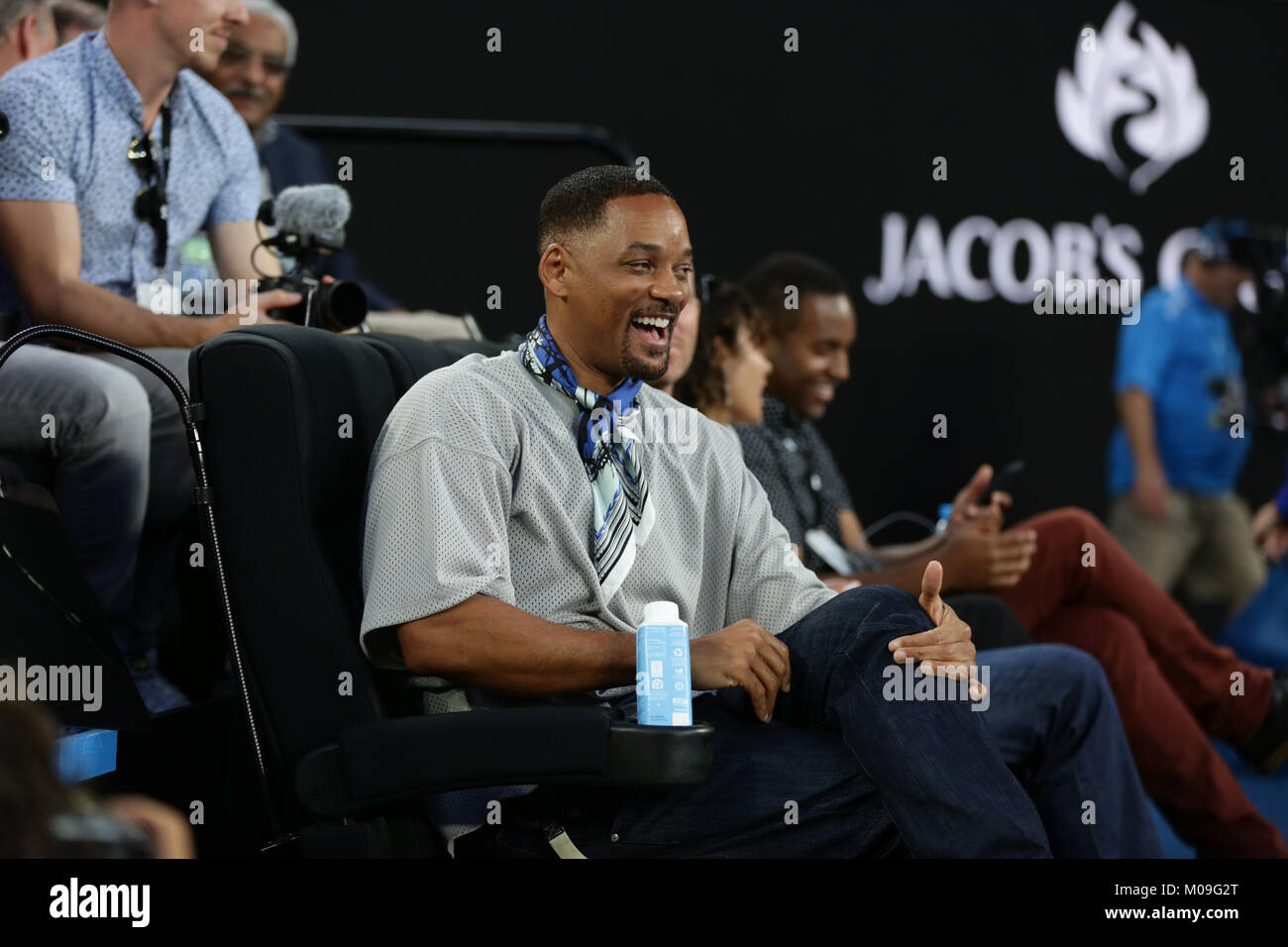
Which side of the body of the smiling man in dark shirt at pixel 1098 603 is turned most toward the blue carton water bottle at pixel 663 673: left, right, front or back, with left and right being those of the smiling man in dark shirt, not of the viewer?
right

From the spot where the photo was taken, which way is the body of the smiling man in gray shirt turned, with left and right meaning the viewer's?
facing the viewer and to the right of the viewer

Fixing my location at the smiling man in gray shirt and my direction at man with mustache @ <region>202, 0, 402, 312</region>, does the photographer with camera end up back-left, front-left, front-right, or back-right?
front-left

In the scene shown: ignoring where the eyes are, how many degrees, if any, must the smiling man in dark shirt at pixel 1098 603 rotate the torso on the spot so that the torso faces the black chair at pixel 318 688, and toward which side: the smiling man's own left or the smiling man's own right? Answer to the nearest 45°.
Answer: approximately 135° to the smiling man's own right

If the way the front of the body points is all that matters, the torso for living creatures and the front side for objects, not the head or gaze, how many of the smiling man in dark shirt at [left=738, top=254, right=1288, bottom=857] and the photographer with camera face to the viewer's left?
0

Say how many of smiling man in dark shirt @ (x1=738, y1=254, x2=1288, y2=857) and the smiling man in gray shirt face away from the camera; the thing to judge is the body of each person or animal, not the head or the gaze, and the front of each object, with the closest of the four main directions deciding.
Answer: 0

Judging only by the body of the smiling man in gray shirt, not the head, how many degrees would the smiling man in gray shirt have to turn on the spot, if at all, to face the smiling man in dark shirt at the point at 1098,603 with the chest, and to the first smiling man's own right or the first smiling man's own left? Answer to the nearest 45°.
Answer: approximately 90° to the first smiling man's own left

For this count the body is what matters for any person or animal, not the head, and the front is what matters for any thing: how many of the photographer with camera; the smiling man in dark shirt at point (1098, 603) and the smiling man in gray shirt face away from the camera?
0

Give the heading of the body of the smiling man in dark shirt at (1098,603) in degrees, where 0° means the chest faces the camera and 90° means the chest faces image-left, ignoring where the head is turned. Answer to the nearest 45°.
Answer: approximately 270°

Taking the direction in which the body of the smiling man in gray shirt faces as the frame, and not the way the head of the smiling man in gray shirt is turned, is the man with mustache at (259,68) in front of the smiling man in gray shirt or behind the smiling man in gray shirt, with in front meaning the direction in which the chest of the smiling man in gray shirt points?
behind
